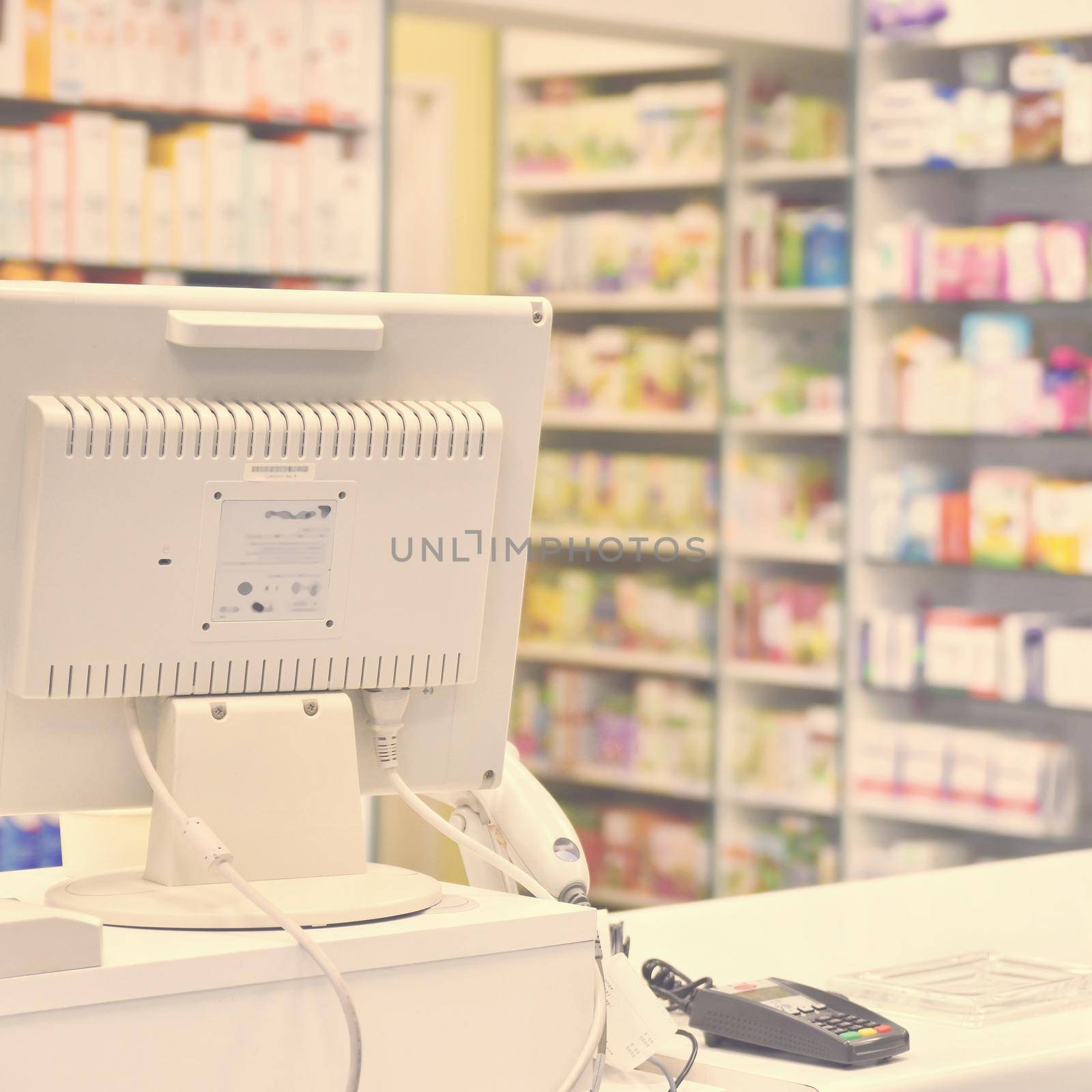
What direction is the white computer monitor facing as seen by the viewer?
away from the camera

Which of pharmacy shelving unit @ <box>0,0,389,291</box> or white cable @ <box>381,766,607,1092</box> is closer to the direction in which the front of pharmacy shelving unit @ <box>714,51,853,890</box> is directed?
the white cable

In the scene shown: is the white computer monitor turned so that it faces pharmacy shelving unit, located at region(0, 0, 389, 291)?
yes

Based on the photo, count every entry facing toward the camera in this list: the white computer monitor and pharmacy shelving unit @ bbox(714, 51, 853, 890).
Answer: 1

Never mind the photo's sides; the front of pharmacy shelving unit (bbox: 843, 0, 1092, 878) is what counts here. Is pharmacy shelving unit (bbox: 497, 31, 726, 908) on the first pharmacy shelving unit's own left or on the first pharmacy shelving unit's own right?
on the first pharmacy shelving unit's own right

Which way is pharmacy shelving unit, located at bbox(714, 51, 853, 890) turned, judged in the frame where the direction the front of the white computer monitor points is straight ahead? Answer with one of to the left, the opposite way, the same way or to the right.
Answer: the opposite way

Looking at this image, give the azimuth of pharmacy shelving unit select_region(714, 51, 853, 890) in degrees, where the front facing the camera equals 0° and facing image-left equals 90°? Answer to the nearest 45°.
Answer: approximately 0°
